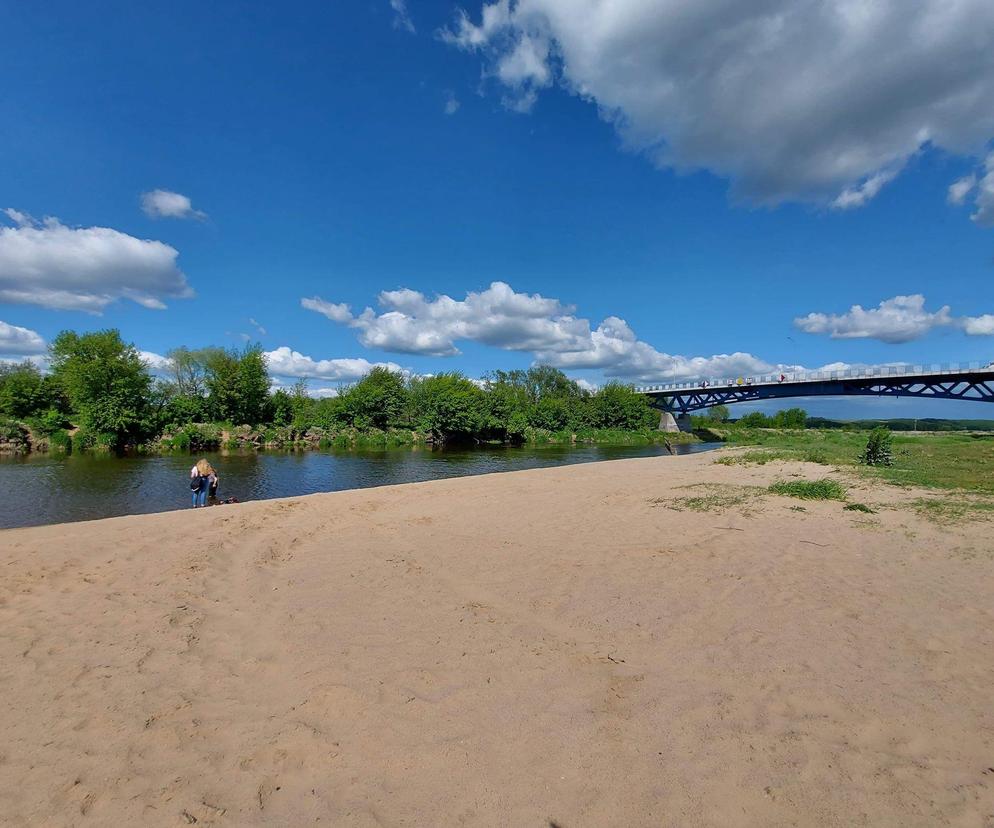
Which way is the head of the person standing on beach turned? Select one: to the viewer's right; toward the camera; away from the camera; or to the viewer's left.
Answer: away from the camera

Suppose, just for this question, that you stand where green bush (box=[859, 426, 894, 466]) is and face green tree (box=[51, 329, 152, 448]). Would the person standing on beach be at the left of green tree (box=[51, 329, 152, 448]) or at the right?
left

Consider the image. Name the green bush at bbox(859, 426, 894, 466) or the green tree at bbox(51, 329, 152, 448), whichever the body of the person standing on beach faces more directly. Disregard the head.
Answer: the green tree

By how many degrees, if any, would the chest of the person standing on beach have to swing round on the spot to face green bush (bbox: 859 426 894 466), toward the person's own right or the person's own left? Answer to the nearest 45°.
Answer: approximately 135° to the person's own right

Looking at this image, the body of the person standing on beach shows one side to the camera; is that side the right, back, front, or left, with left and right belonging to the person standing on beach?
back

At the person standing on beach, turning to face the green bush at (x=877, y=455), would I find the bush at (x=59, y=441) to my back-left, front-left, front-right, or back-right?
back-left

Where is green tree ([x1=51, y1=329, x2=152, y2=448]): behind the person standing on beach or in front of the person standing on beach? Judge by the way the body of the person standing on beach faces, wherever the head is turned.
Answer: in front

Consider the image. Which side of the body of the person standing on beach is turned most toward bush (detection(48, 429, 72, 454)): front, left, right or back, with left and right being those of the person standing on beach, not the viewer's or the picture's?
front

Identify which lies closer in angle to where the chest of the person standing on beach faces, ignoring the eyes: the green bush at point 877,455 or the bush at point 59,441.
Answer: the bush
